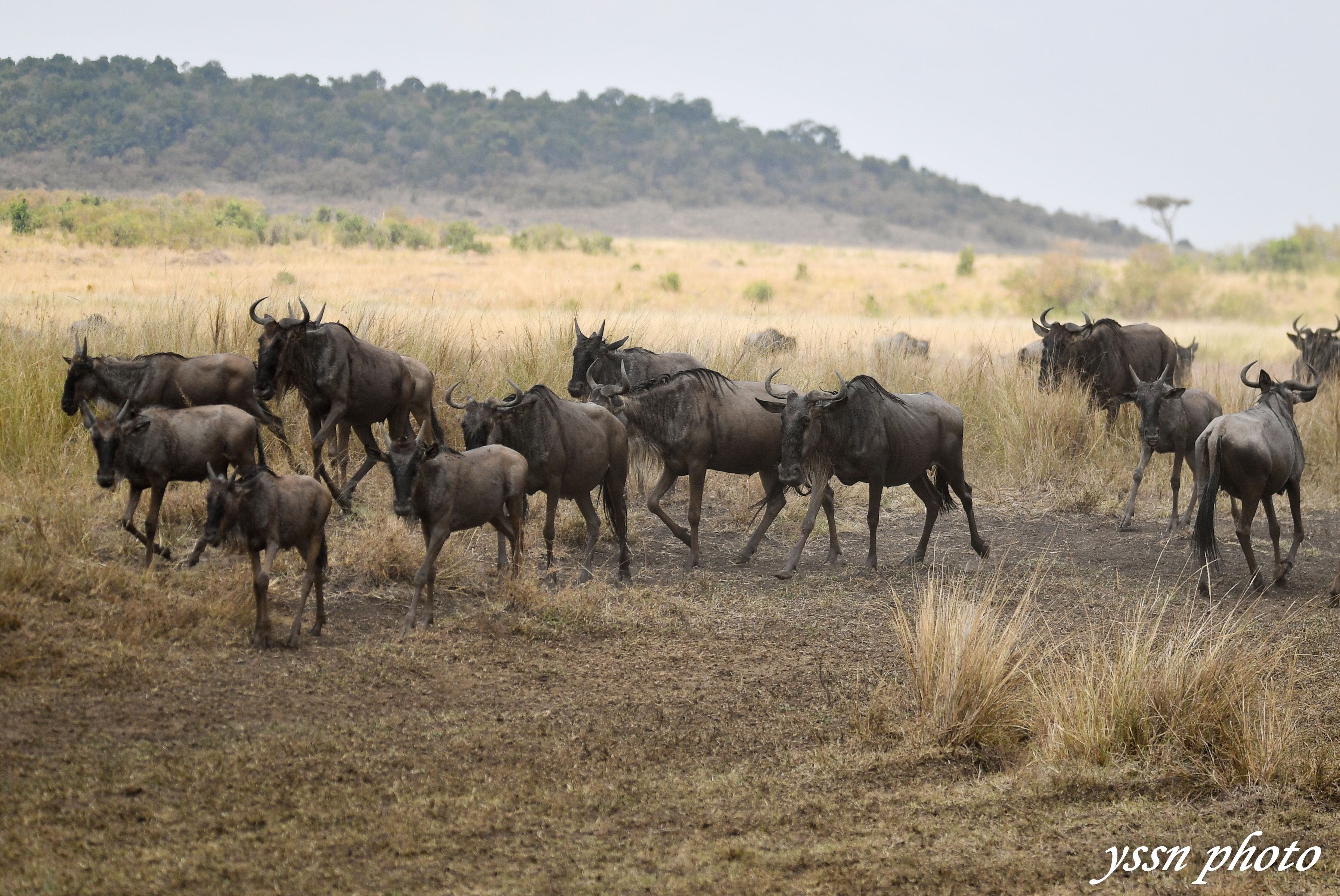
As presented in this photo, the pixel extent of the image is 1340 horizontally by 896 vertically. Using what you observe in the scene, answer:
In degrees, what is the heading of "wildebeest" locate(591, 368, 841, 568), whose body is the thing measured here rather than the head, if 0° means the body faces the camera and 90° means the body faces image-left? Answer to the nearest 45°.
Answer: approximately 90°

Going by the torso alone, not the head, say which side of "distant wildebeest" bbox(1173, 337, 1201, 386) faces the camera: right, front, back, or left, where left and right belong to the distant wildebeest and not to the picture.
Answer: front

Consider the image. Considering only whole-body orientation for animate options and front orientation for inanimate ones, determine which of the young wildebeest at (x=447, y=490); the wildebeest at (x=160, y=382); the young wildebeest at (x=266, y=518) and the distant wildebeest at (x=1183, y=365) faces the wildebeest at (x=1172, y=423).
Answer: the distant wildebeest

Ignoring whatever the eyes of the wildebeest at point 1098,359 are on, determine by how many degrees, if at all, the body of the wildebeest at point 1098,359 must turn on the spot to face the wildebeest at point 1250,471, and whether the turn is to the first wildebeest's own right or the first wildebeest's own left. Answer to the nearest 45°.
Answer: approximately 45° to the first wildebeest's own left

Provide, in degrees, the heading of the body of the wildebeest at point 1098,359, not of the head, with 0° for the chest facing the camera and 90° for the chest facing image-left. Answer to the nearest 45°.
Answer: approximately 45°

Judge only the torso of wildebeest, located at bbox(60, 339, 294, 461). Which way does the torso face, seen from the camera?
to the viewer's left

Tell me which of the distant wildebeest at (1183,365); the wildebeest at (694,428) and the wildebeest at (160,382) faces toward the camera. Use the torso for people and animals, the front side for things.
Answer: the distant wildebeest

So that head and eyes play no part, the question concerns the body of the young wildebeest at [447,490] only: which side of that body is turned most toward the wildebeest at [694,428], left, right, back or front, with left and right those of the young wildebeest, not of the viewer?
back

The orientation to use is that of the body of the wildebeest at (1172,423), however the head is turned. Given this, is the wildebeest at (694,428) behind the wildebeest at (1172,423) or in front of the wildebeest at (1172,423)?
in front

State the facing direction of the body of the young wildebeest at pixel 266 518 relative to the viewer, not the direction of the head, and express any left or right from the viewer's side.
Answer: facing the viewer and to the left of the viewer

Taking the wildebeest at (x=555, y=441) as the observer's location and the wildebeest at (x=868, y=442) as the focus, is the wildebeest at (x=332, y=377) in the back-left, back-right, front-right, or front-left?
back-left

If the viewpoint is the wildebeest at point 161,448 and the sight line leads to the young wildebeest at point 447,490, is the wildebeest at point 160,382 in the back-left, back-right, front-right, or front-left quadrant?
back-left

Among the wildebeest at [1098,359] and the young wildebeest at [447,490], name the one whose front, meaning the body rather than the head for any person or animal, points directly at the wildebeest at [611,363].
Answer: the wildebeest at [1098,359]
